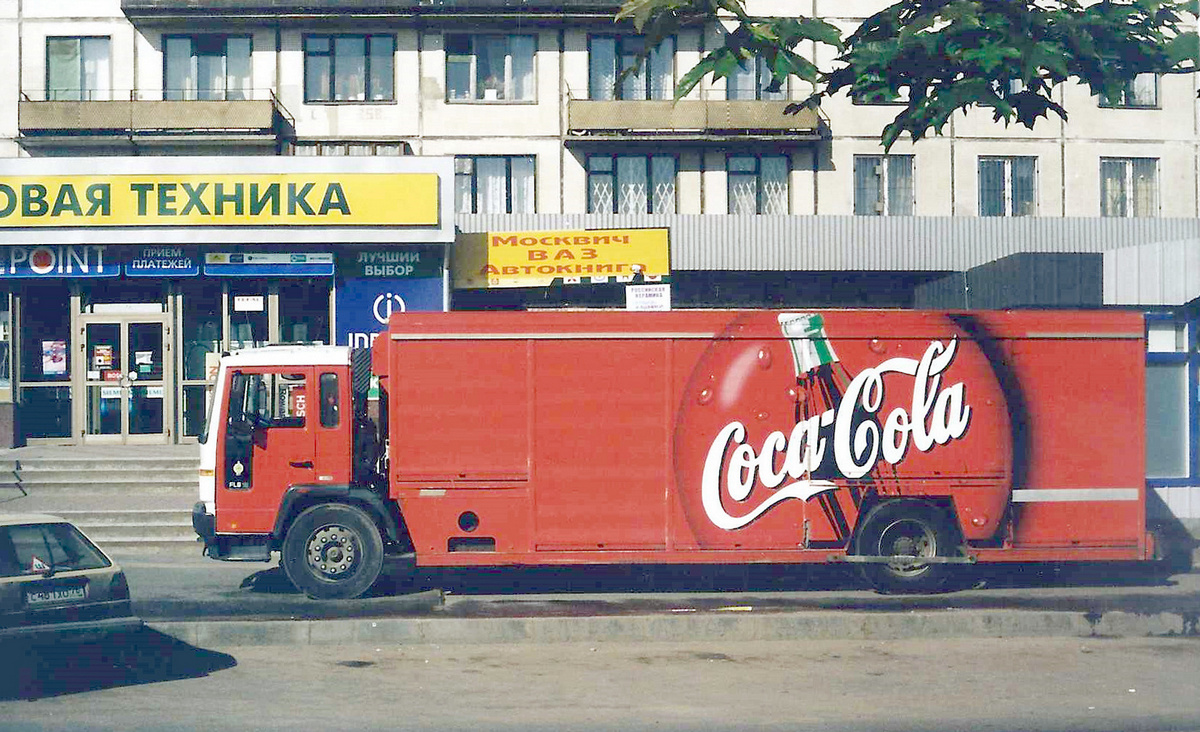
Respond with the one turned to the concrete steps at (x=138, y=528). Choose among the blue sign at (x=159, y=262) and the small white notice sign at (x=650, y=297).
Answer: the blue sign

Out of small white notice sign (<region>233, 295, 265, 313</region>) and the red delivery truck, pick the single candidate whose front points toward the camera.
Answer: the small white notice sign

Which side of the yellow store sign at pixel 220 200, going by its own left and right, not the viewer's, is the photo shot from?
front

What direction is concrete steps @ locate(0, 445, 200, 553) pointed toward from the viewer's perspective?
toward the camera

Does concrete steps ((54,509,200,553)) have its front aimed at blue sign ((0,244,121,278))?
no

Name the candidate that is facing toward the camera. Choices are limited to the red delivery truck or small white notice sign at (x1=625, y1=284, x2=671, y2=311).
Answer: the small white notice sign

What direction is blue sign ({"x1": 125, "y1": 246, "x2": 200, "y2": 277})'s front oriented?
toward the camera

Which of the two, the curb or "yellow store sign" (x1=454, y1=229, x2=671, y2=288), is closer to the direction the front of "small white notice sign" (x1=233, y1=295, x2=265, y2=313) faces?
the curb

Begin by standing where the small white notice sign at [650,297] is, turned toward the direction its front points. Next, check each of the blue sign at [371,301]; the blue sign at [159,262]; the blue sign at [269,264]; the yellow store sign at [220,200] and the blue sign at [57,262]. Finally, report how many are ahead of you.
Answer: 0

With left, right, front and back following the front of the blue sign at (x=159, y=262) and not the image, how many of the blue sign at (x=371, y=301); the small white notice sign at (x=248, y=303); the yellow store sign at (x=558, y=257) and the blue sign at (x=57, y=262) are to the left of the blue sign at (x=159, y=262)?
3

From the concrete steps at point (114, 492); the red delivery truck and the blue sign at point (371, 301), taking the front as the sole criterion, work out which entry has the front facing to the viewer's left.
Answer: the red delivery truck

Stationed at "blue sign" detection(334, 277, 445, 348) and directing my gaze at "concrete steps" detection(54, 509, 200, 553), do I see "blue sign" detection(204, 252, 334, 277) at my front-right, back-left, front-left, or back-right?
front-right

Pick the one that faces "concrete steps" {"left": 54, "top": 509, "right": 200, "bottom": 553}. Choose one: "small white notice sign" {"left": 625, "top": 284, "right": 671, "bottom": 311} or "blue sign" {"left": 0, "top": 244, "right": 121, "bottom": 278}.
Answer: the blue sign

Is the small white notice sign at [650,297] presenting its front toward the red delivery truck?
yes

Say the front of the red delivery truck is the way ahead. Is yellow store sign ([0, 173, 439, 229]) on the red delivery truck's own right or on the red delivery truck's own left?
on the red delivery truck's own right

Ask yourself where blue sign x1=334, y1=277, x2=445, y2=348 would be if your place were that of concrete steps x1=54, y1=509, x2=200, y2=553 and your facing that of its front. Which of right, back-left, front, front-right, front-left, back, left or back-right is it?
back-left

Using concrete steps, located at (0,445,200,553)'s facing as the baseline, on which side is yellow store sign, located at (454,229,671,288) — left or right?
on its left

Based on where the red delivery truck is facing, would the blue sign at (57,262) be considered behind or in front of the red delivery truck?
in front

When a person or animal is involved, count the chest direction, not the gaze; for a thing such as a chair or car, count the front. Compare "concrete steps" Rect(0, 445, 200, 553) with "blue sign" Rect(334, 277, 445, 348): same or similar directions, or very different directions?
same or similar directions
